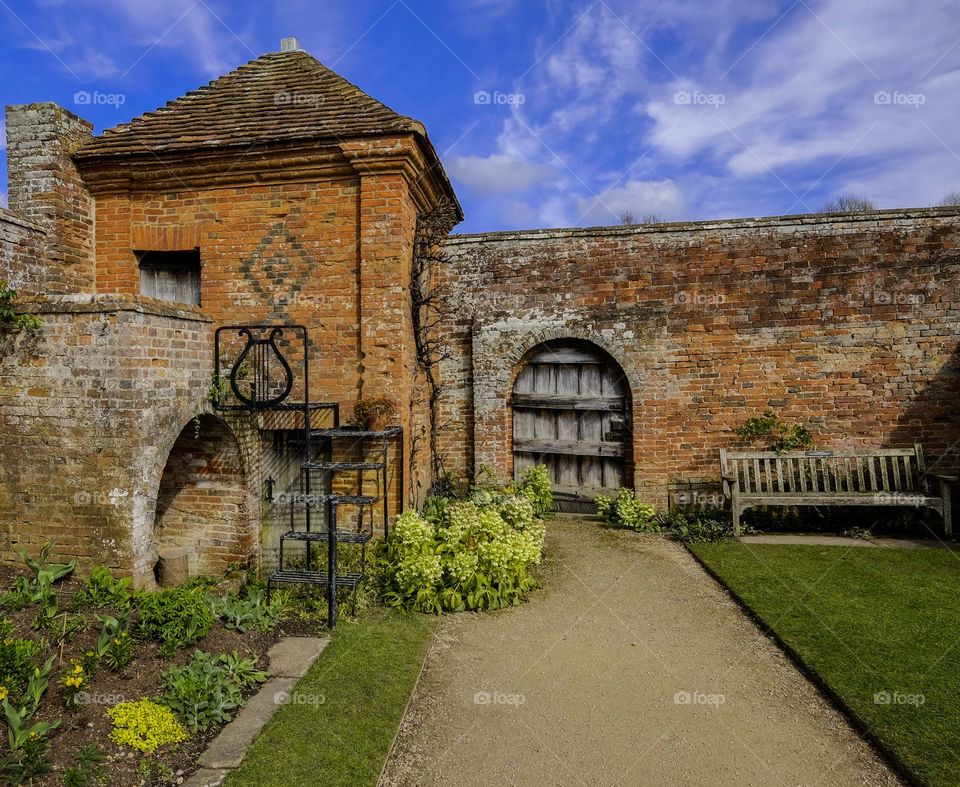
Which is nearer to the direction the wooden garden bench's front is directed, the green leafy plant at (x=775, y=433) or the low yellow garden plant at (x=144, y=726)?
the low yellow garden plant

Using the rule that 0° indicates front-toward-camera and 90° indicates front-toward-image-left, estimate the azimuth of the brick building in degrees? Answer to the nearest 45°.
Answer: approximately 0°

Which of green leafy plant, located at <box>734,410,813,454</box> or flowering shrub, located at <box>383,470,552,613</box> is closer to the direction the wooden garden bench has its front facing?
the flowering shrub

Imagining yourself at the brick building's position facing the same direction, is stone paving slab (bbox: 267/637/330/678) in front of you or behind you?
in front

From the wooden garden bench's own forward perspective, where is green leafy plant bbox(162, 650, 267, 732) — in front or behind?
in front

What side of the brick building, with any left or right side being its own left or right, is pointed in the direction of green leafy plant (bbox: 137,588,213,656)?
front

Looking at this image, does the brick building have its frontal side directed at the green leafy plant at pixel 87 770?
yes

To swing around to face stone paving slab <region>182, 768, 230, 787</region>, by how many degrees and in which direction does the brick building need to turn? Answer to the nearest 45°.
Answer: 0° — it already faces it

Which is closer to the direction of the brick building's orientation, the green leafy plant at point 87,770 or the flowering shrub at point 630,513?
the green leafy plant

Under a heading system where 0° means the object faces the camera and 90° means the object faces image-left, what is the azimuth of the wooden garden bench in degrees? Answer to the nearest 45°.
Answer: approximately 0°

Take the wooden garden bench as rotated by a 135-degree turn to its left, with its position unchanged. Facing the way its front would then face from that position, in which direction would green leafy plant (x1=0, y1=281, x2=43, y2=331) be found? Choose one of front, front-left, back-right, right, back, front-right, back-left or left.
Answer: back

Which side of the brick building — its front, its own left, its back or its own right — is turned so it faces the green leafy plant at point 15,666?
front

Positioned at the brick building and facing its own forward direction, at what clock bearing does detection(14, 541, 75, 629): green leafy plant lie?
The green leafy plant is roughly at 1 o'clock from the brick building.

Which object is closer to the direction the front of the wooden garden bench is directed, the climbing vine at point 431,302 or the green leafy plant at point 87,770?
the green leafy plant
